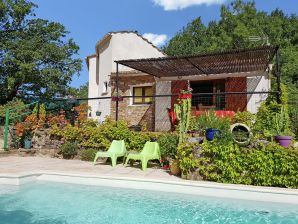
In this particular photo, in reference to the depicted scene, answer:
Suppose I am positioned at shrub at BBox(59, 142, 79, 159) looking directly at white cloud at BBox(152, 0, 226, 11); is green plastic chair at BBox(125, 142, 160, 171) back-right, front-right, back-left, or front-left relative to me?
back-right

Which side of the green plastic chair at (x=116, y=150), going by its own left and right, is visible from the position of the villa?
back

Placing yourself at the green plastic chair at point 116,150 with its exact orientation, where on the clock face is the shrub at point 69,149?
The shrub is roughly at 3 o'clock from the green plastic chair.

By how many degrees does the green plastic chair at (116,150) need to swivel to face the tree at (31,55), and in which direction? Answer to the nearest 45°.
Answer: approximately 90° to its right

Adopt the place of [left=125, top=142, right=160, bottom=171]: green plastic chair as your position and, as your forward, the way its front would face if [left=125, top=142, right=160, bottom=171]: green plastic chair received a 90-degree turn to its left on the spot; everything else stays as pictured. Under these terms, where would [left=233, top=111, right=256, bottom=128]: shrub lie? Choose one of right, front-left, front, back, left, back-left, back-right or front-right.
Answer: left

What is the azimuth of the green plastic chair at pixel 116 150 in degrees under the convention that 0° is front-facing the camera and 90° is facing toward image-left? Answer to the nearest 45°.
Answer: approximately 45°

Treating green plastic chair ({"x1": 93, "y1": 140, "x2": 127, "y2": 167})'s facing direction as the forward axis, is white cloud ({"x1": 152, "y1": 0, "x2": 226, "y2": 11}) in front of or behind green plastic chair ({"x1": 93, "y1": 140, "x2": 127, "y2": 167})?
behind

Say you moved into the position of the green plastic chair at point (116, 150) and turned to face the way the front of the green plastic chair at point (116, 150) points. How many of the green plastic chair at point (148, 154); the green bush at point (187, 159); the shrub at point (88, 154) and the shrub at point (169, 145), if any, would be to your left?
3
